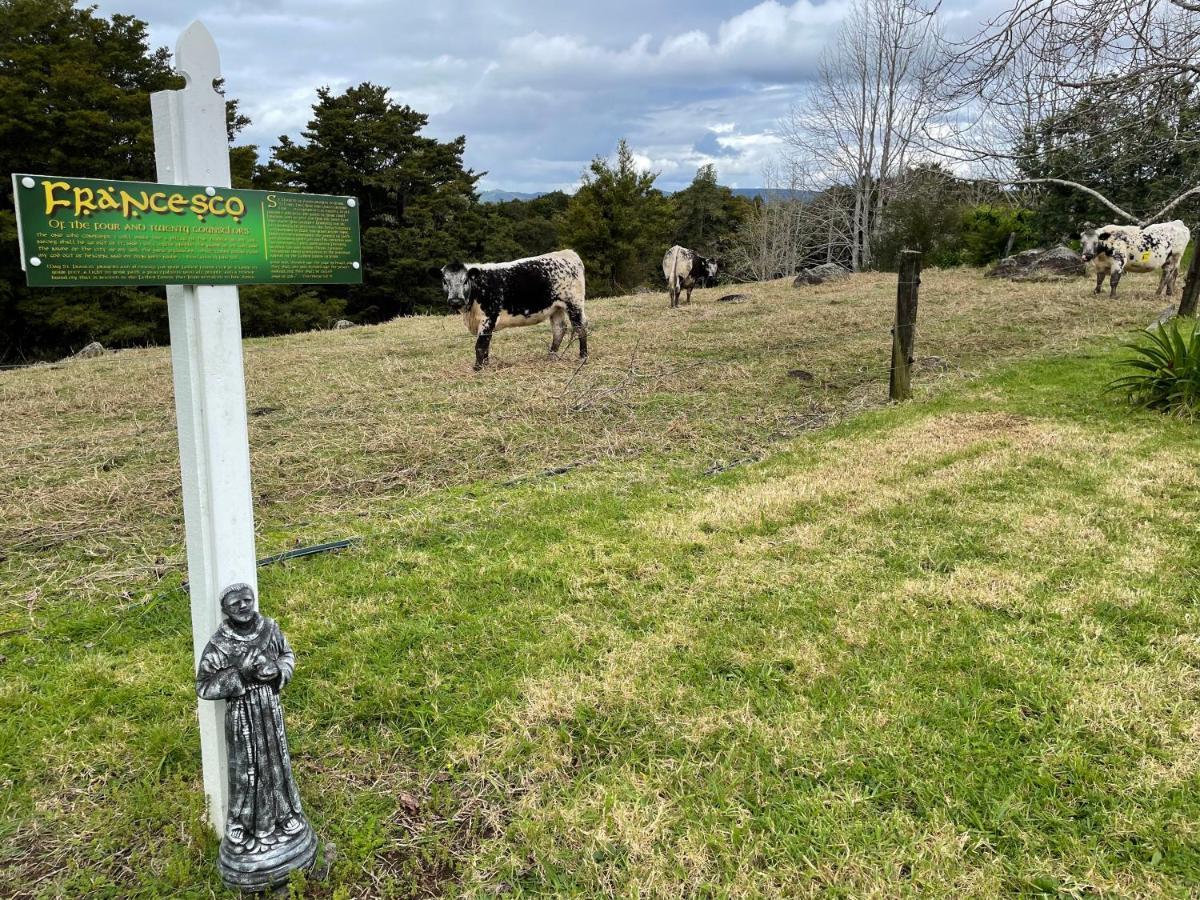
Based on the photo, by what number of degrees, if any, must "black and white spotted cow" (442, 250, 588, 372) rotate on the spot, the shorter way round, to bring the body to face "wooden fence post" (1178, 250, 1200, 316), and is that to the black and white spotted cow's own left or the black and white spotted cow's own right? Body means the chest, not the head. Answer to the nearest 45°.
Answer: approximately 135° to the black and white spotted cow's own left

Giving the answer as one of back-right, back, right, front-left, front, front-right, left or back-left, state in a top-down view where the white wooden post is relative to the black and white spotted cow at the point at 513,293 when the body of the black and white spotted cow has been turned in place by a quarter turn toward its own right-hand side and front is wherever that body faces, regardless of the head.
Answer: back-left

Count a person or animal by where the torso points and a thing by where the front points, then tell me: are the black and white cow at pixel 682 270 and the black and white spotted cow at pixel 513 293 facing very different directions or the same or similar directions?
very different directions

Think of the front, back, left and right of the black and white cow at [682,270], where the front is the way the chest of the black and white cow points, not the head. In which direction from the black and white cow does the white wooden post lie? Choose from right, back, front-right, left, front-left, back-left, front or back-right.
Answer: back-right

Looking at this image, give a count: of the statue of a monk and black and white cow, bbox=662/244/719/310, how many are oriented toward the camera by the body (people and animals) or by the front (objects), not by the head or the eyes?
1

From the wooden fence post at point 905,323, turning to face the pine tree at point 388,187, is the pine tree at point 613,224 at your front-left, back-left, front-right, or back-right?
front-right

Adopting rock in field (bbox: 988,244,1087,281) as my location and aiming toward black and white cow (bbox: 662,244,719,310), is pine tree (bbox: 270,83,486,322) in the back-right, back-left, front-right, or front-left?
front-right

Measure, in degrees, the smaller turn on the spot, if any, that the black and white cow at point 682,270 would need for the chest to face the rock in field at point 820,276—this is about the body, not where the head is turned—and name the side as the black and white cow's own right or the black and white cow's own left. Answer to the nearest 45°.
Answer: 0° — it already faces it

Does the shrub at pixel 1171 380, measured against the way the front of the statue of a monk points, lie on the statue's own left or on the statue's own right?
on the statue's own left

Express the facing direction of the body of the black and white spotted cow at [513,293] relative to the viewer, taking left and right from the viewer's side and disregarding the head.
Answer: facing the viewer and to the left of the viewer

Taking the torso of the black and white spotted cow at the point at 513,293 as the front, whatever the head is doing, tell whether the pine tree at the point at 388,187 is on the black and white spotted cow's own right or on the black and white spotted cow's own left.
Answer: on the black and white spotted cow's own right

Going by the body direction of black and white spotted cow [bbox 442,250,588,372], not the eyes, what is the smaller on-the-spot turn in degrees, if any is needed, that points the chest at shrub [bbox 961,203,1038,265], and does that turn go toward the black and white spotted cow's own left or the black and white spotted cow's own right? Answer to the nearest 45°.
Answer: approximately 180°

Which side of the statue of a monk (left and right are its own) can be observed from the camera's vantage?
front

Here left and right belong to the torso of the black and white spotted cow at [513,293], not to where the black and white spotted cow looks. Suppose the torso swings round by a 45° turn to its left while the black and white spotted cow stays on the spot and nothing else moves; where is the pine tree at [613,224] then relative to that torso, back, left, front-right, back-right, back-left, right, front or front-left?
back

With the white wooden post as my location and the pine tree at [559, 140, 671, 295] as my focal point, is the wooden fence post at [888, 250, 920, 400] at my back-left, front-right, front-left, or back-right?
front-right

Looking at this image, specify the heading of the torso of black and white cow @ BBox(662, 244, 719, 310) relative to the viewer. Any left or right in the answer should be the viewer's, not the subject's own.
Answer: facing away from the viewer and to the right of the viewer

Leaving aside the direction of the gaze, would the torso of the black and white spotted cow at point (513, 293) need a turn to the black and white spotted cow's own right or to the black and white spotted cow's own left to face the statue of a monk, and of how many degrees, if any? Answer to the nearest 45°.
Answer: approximately 45° to the black and white spotted cow's own left
